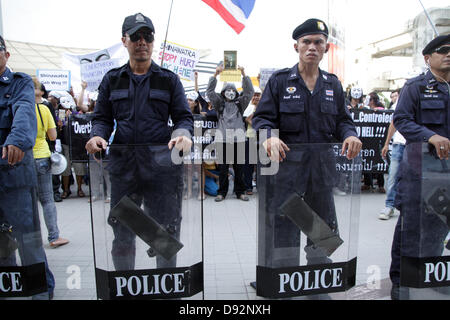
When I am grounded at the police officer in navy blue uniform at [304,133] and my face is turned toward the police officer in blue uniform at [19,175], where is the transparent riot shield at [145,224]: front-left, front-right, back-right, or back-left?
front-left

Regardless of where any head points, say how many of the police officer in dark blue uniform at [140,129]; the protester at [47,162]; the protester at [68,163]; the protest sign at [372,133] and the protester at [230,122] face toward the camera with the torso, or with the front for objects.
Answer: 4

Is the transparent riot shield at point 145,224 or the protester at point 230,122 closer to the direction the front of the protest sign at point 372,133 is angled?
the transparent riot shield

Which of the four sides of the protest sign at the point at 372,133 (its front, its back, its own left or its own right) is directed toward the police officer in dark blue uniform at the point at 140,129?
front

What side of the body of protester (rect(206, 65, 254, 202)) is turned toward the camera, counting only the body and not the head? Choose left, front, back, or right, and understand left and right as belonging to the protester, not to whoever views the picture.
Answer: front

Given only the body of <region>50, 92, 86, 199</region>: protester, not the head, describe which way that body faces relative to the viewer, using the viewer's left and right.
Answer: facing the viewer

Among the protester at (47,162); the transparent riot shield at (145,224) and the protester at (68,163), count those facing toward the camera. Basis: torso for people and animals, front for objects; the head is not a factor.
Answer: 2

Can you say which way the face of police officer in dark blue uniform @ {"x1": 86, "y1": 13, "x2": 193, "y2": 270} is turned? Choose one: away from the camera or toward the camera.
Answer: toward the camera

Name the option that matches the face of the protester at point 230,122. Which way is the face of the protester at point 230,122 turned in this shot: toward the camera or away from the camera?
toward the camera

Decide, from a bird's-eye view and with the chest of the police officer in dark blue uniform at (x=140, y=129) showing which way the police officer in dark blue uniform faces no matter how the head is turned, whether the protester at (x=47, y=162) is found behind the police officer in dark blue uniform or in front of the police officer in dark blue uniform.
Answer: behind

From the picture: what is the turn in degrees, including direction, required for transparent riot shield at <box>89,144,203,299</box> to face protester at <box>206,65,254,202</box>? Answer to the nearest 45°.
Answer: approximately 180°

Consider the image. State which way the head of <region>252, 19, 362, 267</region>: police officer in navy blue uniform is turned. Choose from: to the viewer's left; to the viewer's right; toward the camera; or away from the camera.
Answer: toward the camera

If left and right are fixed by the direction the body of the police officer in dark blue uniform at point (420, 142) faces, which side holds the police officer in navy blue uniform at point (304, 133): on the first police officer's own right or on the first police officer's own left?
on the first police officer's own right
